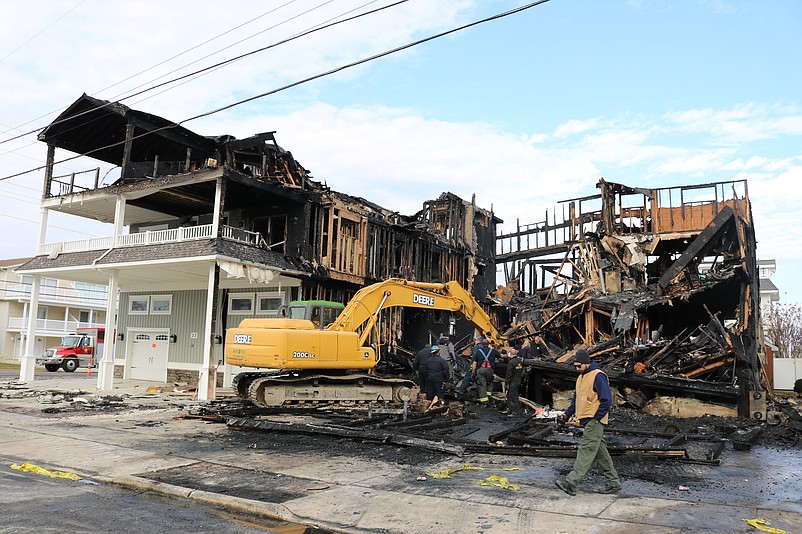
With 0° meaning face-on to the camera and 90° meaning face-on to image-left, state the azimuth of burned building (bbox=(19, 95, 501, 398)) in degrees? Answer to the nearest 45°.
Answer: approximately 45°

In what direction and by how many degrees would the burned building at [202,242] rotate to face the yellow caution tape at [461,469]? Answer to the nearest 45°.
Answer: approximately 45° to its left

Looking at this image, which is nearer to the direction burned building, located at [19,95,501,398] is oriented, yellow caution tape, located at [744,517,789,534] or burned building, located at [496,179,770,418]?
the yellow caution tape

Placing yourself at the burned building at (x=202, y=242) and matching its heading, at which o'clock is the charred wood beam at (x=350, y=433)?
The charred wood beam is roughly at 10 o'clock from the burned building.

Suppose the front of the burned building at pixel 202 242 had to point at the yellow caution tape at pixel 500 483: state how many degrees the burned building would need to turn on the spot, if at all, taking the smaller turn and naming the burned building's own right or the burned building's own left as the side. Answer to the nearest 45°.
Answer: approximately 45° to the burned building's own left

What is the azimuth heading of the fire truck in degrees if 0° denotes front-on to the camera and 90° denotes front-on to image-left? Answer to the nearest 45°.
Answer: approximately 45°
